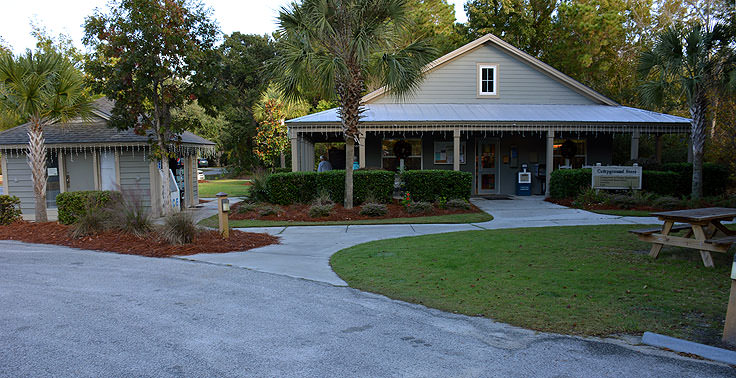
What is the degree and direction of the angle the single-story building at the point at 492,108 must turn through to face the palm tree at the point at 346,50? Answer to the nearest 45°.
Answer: approximately 45° to its right

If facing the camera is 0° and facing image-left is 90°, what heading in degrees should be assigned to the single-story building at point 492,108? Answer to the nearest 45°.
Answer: approximately 0°

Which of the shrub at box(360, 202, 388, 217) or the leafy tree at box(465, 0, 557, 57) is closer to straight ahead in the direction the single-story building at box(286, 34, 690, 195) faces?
the shrub

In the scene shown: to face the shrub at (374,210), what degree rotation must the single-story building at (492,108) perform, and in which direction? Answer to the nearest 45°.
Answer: approximately 45° to its right

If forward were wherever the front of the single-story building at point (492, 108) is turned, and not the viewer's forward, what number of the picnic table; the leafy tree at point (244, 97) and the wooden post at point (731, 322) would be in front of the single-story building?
2

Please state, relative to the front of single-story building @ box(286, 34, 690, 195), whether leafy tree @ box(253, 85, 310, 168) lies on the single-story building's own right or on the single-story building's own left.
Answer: on the single-story building's own right

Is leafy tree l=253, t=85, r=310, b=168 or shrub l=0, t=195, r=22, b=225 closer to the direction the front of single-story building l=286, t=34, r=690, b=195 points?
the shrub

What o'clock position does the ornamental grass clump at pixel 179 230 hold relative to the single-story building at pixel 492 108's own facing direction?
The ornamental grass clump is roughly at 1 o'clock from the single-story building.

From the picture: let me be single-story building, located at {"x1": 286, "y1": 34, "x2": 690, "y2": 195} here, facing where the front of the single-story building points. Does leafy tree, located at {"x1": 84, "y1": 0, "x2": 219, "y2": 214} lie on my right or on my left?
on my right

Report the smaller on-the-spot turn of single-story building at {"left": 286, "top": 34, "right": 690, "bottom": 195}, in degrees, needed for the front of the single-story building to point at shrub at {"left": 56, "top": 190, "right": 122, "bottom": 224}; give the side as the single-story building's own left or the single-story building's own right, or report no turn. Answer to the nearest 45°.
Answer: approximately 45° to the single-story building's own right

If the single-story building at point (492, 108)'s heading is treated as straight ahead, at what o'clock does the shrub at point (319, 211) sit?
The shrub is roughly at 1 o'clock from the single-story building.

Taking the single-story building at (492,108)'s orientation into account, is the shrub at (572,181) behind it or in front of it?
in front

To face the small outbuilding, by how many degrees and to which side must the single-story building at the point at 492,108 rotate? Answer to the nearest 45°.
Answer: approximately 45° to its right

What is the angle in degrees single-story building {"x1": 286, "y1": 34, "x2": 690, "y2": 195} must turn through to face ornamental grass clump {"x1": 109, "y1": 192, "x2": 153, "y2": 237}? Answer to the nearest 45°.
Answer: approximately 45° to its right

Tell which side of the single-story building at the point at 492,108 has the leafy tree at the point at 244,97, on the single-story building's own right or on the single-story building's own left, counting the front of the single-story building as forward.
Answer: on the single-story building's own right

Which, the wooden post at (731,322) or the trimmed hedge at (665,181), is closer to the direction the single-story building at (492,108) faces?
the wooden post

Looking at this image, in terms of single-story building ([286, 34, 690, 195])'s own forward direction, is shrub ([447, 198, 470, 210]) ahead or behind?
ahead
